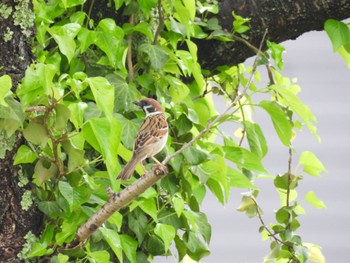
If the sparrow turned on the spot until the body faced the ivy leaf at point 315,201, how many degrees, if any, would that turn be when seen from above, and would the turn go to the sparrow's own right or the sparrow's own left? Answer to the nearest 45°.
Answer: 0° — it already faces it
